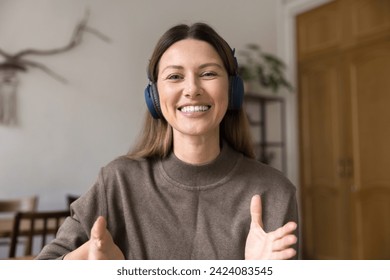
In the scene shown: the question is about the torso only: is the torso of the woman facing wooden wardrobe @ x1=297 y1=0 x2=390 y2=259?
no

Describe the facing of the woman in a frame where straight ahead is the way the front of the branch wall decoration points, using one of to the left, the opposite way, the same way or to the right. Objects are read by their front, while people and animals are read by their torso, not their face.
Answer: the same way

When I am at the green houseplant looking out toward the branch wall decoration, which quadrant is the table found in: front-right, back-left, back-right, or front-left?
front-left

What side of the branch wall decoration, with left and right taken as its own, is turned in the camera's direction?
front

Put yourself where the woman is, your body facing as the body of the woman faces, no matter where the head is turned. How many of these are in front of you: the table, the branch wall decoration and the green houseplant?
0

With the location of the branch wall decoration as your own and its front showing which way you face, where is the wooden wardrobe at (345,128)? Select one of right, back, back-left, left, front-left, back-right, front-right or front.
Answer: left

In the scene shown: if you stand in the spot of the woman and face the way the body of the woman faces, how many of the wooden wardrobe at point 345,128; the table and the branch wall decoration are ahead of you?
0

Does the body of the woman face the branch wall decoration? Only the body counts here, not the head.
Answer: no

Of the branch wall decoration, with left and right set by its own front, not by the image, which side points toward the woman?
front

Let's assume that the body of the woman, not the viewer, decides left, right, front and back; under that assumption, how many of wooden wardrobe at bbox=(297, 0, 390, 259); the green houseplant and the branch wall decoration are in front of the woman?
0

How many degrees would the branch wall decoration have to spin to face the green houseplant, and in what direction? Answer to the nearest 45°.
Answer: approximately 90° to its left

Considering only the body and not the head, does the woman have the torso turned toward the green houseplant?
no

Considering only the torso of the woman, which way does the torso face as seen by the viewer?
toward the camera

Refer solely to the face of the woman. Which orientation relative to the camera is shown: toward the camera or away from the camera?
toward the camera

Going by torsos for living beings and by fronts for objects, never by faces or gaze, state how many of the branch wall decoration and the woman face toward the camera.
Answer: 2
